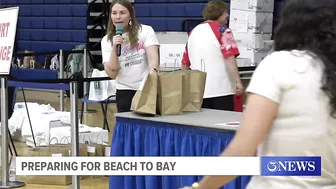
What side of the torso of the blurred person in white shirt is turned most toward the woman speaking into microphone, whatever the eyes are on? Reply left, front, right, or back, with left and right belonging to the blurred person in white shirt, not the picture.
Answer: front

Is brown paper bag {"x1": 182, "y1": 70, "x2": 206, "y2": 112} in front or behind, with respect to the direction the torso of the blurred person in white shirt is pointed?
in front

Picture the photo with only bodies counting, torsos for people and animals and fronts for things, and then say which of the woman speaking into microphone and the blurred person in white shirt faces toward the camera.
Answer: the woman speaking into microphone

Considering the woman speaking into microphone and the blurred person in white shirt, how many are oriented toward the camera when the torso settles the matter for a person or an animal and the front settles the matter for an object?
1

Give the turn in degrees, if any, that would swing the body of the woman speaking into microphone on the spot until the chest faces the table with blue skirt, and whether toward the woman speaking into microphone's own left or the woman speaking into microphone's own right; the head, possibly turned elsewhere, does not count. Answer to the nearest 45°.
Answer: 0° — they already face it

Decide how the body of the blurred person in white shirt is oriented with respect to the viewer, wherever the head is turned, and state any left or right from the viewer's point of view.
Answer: facing away from the viewer and to the left of the viewer

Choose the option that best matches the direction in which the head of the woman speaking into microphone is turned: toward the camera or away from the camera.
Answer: toward the camera

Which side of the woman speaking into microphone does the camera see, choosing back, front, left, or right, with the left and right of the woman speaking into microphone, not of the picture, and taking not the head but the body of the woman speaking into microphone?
front

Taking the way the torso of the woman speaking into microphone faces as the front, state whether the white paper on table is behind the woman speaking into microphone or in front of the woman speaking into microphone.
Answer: in front

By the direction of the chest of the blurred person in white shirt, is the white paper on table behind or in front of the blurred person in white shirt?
in front
